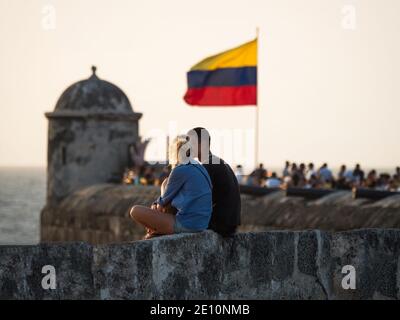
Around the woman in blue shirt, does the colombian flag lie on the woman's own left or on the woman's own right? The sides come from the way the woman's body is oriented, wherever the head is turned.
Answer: on the woman's own right

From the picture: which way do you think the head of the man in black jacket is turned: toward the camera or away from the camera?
away from the camera

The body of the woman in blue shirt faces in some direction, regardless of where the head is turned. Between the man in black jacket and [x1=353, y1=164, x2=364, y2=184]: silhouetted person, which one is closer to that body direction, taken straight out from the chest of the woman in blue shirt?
the silhouetted person

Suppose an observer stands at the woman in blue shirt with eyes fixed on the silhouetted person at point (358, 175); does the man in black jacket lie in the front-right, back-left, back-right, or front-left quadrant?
front-right

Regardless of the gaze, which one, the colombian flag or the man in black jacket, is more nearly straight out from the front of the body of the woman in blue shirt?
the colombian flag

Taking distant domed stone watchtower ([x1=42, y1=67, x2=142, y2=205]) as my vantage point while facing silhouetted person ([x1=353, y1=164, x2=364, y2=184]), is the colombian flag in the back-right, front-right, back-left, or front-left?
front-left

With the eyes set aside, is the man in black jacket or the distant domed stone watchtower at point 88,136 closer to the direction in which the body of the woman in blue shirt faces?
the distant domed stone watchtower

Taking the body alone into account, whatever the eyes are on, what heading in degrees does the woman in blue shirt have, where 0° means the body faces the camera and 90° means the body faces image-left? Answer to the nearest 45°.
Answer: approximately 135°

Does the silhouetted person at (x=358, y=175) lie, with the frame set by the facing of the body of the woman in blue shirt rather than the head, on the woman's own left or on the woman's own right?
on the woman's own right
